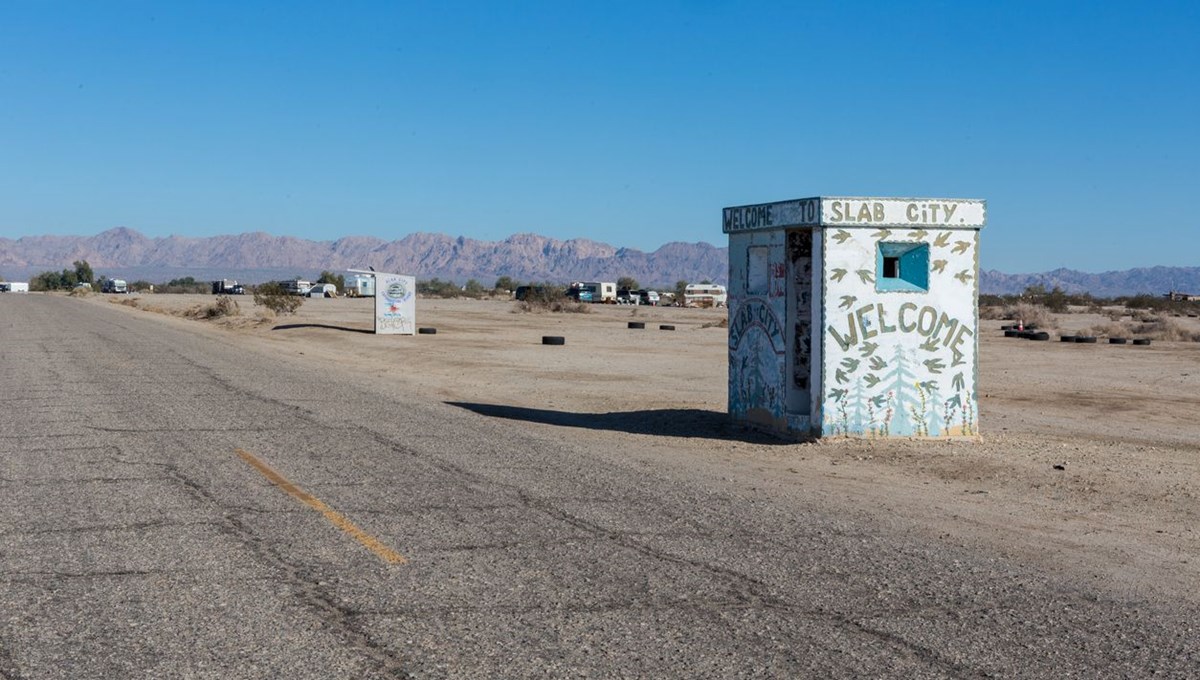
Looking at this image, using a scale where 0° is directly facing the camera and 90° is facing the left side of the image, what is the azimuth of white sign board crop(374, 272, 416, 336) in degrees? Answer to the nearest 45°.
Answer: approximately 0°

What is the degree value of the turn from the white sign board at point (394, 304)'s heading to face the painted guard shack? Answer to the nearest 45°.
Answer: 0° — it already faces it
